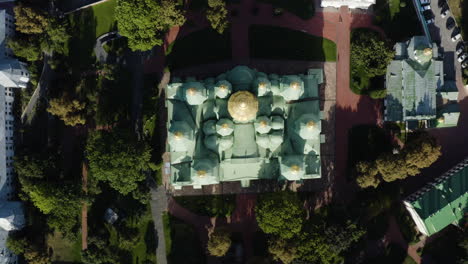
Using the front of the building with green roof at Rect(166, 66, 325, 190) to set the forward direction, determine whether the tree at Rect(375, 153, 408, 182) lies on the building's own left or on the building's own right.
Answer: on the building's own left
